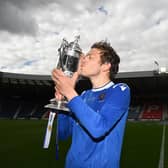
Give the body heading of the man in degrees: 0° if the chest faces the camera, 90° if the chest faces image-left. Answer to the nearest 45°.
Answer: approximately 45°

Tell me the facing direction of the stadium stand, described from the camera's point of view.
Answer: facing the viewer

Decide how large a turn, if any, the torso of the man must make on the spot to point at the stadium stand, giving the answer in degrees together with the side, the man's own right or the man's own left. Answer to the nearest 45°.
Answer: approximately 135° to the man's own right

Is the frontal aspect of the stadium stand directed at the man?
yes

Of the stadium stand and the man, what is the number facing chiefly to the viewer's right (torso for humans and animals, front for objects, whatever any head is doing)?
0
